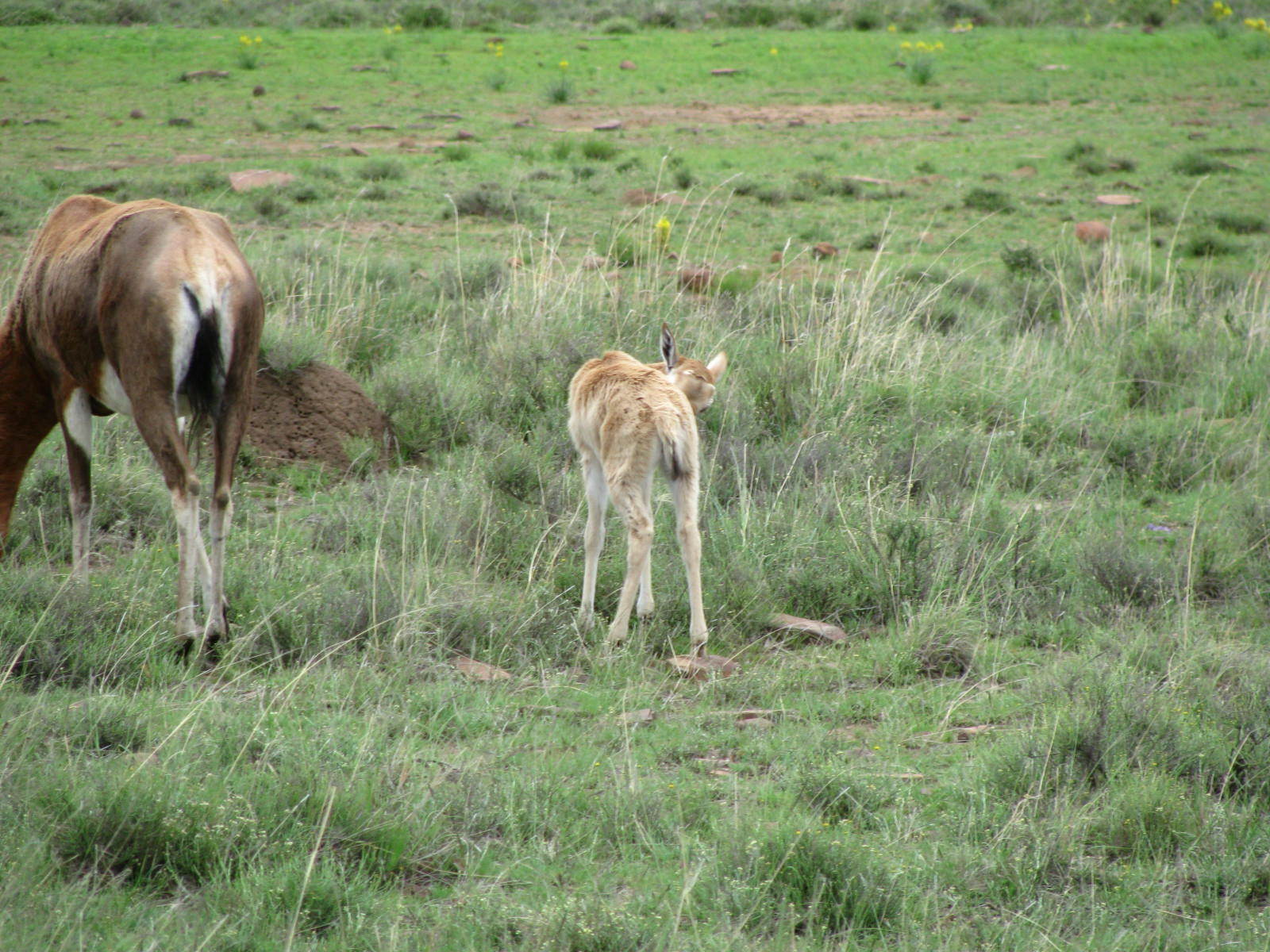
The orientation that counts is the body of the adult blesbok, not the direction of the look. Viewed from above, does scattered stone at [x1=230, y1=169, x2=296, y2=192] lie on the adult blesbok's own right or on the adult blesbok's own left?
on the adult blesbok's own right

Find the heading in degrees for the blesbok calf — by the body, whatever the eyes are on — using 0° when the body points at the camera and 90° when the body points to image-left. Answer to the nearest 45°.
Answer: approximately 135°

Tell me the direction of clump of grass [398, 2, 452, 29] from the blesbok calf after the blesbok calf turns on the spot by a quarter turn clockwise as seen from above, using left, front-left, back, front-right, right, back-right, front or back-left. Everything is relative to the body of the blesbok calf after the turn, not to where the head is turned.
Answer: front-left

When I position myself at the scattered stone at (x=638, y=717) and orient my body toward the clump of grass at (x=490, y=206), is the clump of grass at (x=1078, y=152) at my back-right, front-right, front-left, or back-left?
front-right

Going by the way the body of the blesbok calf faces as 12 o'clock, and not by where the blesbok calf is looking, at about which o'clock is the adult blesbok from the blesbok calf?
The adult blesbok is roughly at 10 o'clock from the blesbok calf.

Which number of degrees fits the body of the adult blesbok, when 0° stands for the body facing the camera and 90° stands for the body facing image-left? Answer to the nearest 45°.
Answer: approximately 135°

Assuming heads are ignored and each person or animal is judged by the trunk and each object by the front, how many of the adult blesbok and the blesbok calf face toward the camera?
0

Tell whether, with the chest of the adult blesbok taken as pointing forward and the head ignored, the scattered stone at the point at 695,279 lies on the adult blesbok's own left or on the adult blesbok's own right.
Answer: on the adult blesbok's own right

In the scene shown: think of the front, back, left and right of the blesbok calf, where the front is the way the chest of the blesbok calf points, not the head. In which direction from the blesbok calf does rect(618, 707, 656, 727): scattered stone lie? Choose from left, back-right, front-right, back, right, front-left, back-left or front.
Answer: back-left

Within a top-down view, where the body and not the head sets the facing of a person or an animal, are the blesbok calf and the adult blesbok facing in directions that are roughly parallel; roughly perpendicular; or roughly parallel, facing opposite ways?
roughly parallel

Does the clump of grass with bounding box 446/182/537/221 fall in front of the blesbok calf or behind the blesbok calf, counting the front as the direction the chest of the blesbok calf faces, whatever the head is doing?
in front

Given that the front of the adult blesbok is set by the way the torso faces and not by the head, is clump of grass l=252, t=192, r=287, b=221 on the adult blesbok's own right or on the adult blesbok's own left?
on the adult blesbok's own right
